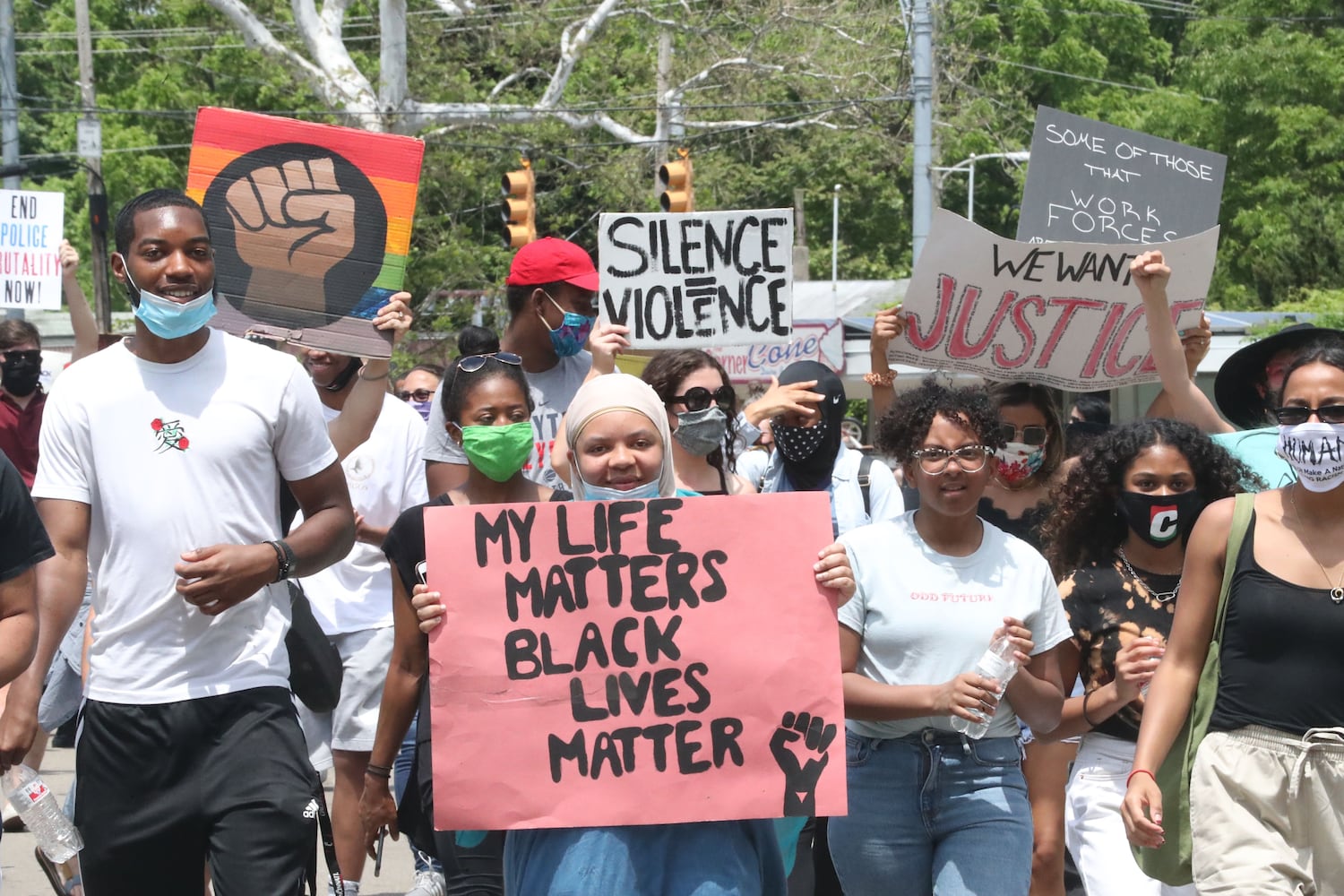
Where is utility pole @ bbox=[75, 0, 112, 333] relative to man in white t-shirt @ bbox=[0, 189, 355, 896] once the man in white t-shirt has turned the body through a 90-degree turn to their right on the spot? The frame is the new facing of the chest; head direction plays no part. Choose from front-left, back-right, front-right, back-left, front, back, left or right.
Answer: right

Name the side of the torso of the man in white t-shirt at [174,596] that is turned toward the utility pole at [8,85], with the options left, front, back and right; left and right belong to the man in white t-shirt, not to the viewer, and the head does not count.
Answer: back

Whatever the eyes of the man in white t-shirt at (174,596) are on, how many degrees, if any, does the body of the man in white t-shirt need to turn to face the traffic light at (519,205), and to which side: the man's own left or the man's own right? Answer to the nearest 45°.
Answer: approximately 180°

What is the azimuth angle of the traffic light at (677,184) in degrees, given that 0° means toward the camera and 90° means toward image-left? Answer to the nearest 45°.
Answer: approximately 45°

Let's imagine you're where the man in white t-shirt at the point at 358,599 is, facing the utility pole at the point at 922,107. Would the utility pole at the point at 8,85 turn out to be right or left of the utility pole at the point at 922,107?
left

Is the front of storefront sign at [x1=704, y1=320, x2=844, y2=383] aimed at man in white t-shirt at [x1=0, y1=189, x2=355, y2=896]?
yes

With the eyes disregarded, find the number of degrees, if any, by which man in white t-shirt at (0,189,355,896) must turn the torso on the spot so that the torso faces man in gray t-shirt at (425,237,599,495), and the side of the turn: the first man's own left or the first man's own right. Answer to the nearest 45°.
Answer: approximately 135° to the first man's own left

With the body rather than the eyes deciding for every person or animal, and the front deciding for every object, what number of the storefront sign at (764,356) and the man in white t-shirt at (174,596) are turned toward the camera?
2

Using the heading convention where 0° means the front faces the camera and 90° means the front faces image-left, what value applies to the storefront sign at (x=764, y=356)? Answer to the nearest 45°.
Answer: approximately 0°
